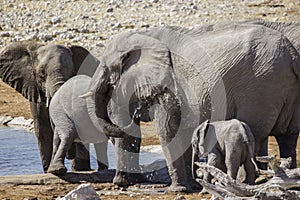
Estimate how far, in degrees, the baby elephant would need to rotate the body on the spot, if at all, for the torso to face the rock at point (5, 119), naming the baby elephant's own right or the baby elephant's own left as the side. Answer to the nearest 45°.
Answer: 0° — it already faces it

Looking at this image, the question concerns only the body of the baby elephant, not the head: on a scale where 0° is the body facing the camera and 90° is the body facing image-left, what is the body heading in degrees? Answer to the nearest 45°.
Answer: approximately 135°
